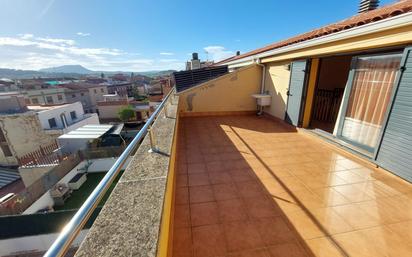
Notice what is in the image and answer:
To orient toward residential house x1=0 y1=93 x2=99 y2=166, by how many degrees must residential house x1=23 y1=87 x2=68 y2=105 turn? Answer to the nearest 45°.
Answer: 0° — it already faces it

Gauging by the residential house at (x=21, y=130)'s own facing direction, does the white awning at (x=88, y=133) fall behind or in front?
in front

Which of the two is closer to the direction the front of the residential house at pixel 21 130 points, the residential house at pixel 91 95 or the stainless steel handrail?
the stainless steel handrail

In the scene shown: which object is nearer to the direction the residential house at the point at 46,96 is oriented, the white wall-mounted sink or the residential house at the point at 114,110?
the white wall-mounted sink

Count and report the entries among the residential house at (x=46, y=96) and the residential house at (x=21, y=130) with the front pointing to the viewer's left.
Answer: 0

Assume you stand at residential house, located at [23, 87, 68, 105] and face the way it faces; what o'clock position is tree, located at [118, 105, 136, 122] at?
The tree is roughly at 11 o'clock from the residential house.

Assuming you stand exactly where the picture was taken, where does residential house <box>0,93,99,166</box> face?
facing the viewer and to the right of the viewer

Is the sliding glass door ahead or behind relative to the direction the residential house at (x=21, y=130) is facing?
ahead

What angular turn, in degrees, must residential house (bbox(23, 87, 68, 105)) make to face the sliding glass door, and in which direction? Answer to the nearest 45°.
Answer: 0° — it already faces it

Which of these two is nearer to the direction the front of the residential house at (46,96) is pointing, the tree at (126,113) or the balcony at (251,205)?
the balcony

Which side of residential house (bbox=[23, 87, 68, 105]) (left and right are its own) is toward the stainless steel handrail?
front

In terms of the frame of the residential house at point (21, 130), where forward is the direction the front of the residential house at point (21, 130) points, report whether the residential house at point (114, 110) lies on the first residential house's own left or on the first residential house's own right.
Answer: on the first residential house's own left

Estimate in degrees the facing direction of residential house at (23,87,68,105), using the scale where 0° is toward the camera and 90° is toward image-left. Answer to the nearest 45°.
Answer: approximately 0°

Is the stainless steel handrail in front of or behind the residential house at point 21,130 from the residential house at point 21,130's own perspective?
in front

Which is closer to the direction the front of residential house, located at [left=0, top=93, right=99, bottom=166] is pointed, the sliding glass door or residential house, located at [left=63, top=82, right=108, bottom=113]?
the sliding glass door

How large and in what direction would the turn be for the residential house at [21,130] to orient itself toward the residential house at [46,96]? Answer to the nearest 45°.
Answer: approximately 135° to its left
